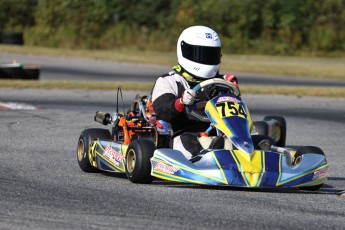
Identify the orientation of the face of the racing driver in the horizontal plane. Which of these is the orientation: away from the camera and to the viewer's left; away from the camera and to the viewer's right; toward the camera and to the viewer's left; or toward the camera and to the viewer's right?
toward the camera and to the viewer's right

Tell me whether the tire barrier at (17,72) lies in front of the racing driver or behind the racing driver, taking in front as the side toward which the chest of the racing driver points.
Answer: behind

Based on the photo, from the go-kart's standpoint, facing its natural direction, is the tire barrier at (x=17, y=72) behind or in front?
behind

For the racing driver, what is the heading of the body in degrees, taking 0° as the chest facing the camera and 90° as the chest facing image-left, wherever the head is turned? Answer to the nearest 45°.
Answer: approximately 315°

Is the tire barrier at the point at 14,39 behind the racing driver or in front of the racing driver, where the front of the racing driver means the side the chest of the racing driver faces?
behind
